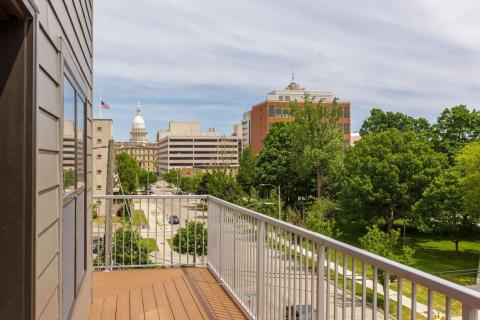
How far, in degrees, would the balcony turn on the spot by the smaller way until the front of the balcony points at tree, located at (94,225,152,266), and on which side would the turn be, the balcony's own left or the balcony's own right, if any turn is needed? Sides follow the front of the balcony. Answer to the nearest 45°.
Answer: approximately 135° to the balcony's own left

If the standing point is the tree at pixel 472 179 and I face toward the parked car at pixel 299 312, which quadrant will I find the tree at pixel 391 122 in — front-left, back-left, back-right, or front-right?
back-right

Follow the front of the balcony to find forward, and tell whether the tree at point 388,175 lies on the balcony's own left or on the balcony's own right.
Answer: on the balcony's own left

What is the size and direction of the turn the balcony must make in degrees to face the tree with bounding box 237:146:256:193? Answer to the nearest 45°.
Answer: approximately 90° to its left

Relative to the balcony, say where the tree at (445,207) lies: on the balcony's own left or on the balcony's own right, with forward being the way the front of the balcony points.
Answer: on the balcony's own left

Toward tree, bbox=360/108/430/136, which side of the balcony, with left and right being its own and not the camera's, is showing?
left

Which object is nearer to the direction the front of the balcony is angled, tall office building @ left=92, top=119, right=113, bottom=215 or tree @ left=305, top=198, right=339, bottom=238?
the tree
